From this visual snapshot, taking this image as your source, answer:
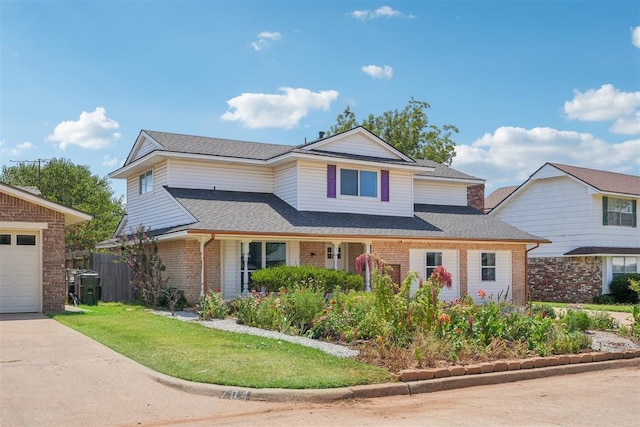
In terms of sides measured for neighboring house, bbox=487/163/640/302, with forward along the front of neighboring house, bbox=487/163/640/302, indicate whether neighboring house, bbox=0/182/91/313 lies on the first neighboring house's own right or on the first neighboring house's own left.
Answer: on the first neighboring house's own right

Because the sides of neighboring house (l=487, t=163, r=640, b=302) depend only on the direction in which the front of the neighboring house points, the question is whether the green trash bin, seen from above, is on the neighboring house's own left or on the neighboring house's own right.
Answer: on the neighboring house's own right

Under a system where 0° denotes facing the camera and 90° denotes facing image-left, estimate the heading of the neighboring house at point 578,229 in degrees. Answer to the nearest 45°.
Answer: approximately 315°

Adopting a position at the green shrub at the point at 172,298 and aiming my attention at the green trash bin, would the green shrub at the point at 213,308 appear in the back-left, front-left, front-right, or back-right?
back-left

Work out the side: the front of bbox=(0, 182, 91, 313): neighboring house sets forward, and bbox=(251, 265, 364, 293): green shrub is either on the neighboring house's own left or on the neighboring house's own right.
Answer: on the neighboring house's own left

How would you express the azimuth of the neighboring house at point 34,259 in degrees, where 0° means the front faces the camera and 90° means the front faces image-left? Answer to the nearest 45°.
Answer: approximately 0°

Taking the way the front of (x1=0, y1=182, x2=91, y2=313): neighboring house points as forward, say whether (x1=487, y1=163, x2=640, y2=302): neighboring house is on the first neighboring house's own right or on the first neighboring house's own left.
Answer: on the first neighboring house's own left
